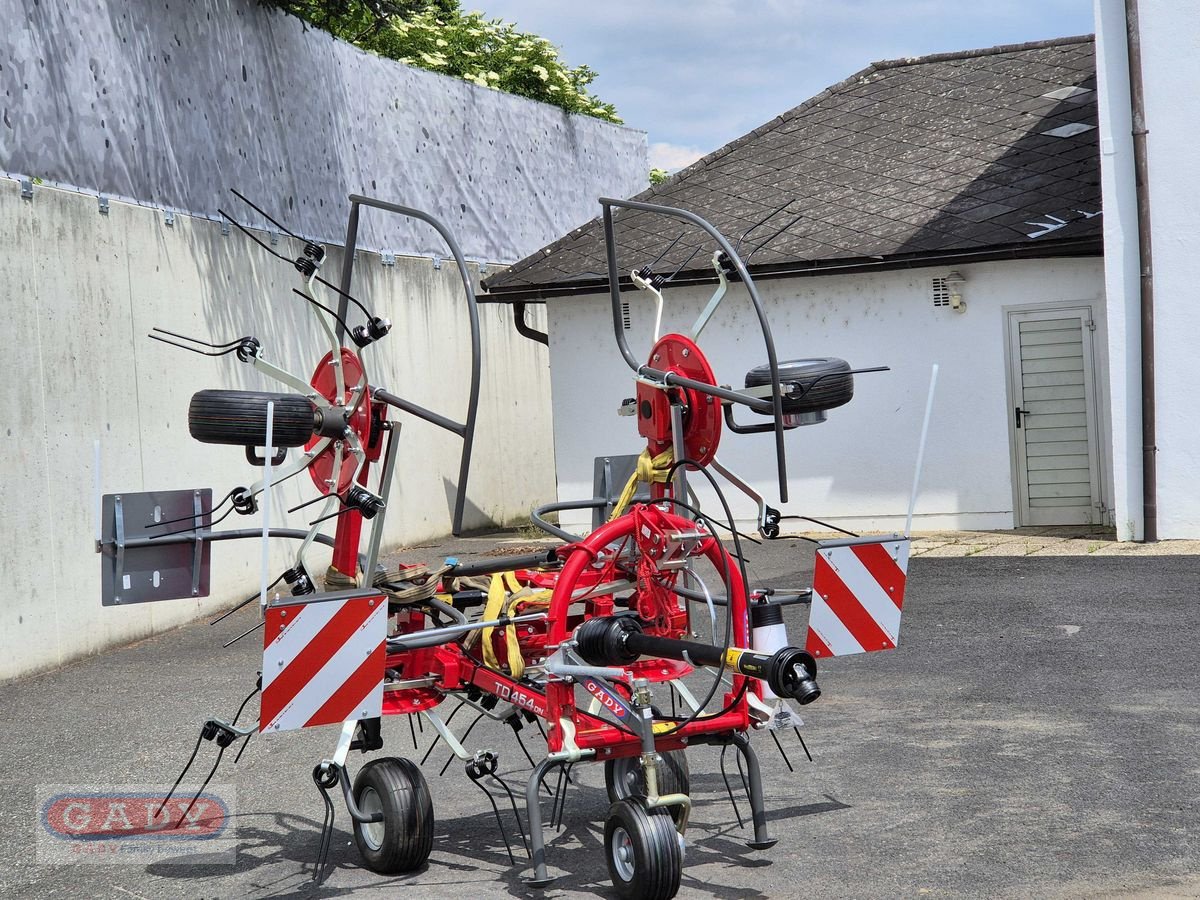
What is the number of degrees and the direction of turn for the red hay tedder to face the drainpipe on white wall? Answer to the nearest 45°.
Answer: approximately 90° to its left

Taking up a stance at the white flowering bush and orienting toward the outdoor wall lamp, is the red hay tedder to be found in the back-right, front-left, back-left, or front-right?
front-right

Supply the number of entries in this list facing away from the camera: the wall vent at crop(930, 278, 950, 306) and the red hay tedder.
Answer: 0

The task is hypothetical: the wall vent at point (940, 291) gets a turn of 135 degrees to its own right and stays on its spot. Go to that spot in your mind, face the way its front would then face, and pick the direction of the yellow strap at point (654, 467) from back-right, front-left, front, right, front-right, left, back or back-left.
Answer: back-left

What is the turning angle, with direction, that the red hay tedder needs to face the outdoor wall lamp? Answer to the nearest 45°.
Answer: approximately 90° to its left

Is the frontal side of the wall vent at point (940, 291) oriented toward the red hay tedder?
yes

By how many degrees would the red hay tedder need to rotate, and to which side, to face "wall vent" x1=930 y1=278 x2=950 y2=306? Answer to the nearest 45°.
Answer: approximately 90° to its left

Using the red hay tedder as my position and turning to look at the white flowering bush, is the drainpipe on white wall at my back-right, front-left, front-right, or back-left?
front-right

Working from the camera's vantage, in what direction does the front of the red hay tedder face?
facing the viewer and to the right of the viewer

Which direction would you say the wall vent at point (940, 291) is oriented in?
toward the camera

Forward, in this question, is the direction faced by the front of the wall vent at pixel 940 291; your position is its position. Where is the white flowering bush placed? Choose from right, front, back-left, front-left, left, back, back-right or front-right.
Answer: back-right

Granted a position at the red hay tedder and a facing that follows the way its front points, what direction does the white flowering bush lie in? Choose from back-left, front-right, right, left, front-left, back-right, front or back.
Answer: back-left
